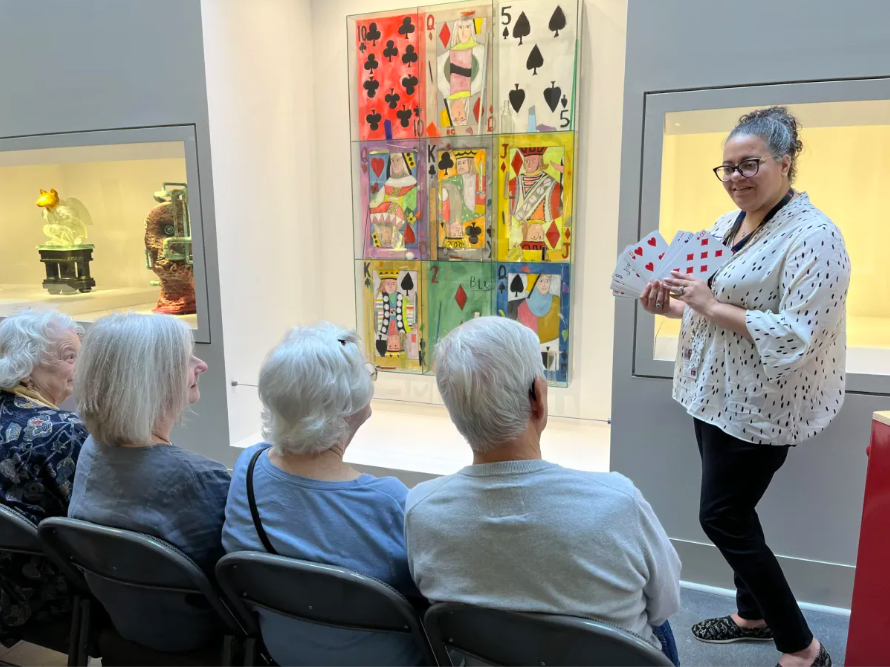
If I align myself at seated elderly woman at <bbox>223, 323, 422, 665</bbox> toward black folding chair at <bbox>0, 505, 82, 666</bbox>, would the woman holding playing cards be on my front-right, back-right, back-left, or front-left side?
back-right

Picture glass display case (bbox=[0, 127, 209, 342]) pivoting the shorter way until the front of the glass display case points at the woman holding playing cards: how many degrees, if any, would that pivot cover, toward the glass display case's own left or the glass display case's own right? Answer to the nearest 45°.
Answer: approximately 45° to the glass display case's own left

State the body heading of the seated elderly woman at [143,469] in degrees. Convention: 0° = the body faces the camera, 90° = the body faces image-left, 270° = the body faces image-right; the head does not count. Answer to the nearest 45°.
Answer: approximately 225°

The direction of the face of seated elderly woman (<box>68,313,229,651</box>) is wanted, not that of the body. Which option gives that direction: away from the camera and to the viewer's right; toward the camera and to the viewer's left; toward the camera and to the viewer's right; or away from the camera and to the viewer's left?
away from the camera and to the viewer's right

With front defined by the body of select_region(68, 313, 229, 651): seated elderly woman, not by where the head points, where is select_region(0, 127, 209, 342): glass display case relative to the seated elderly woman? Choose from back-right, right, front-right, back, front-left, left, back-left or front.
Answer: front-left

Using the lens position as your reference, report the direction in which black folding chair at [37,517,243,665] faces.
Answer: facing away from the viewer and to the right of the viewer

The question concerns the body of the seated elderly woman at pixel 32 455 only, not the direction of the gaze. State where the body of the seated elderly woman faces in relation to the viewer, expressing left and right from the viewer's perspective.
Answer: facing away from the viewer and to the right of the viewer

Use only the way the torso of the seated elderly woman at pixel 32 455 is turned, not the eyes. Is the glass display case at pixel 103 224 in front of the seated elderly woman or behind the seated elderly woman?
in front

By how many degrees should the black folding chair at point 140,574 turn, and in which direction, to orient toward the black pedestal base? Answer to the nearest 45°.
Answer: approximately 45° to its left
